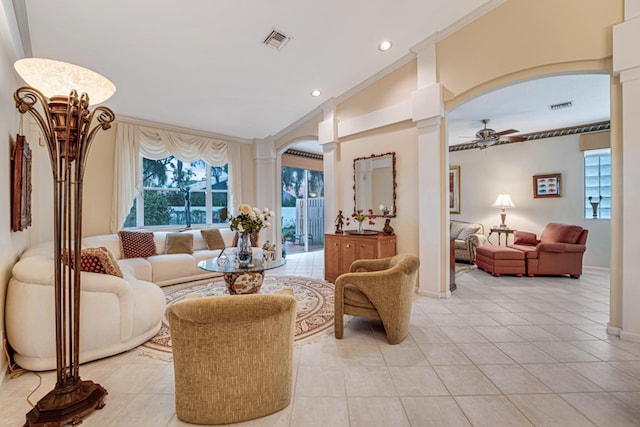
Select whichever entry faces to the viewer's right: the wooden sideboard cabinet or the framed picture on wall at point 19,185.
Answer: the framed picture on wall

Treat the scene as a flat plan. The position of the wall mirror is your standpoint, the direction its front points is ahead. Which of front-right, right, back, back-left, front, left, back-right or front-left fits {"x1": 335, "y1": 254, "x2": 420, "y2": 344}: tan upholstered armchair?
front-left

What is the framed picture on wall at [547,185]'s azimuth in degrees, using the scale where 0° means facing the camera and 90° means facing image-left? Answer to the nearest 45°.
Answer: approximately 0°

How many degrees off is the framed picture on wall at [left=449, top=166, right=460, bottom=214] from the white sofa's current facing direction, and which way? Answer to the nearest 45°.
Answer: approximately 45° to its left

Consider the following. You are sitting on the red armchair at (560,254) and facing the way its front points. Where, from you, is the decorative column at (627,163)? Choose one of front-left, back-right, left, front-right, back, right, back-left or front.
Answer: front-left

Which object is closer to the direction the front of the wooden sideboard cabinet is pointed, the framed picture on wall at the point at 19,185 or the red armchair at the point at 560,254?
the framed picture on wall

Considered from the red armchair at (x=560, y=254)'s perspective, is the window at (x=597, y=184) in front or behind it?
behind

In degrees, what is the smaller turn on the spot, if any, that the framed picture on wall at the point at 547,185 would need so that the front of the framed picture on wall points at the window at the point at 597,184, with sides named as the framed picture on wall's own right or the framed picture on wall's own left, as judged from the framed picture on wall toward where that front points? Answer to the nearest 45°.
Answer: approximately 90° to the framed picture on wall's own left

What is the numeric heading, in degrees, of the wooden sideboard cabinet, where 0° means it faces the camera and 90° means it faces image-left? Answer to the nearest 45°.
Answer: approximately 45°

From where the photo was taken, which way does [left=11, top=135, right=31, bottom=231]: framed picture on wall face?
to the viewer's right
